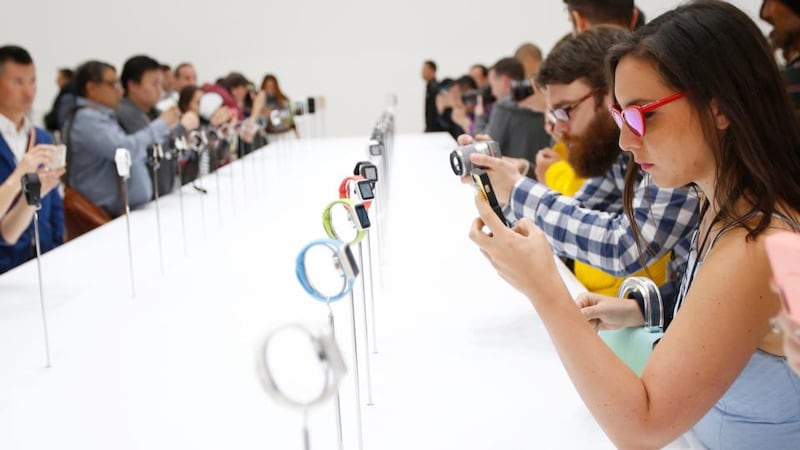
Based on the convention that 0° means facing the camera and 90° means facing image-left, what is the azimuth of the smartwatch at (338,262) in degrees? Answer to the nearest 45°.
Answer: approximately 270°

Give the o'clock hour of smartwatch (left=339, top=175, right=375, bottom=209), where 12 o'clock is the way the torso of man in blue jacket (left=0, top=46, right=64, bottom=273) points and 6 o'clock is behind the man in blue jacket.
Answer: The smartwatch is roughly at 1 o'clock from the man in blue jacket.

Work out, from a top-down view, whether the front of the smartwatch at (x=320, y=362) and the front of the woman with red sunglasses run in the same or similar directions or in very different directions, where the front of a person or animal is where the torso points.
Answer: very different directions

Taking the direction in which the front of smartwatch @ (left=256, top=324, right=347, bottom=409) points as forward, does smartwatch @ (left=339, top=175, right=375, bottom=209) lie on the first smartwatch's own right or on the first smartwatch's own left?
on the first smartwatch's own left

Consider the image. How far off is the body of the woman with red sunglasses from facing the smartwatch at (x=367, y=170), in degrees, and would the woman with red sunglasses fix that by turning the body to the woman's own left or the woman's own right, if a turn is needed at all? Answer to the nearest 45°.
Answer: approximately 45° to the woman's own right

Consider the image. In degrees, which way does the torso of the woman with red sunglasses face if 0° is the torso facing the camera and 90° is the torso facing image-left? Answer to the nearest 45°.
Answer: approximately 90°

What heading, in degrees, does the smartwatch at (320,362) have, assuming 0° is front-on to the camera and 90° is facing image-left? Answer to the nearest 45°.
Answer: approximately 270°
